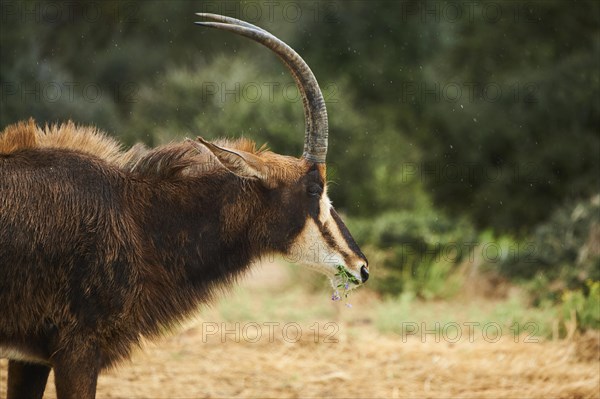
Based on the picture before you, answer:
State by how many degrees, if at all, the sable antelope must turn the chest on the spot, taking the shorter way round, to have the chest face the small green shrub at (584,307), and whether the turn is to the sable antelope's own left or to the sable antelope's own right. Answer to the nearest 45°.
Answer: approximately 45° to the sable antelope's own left

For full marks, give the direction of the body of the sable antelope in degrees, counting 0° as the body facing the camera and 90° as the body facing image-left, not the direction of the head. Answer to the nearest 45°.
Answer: approximately 270°
